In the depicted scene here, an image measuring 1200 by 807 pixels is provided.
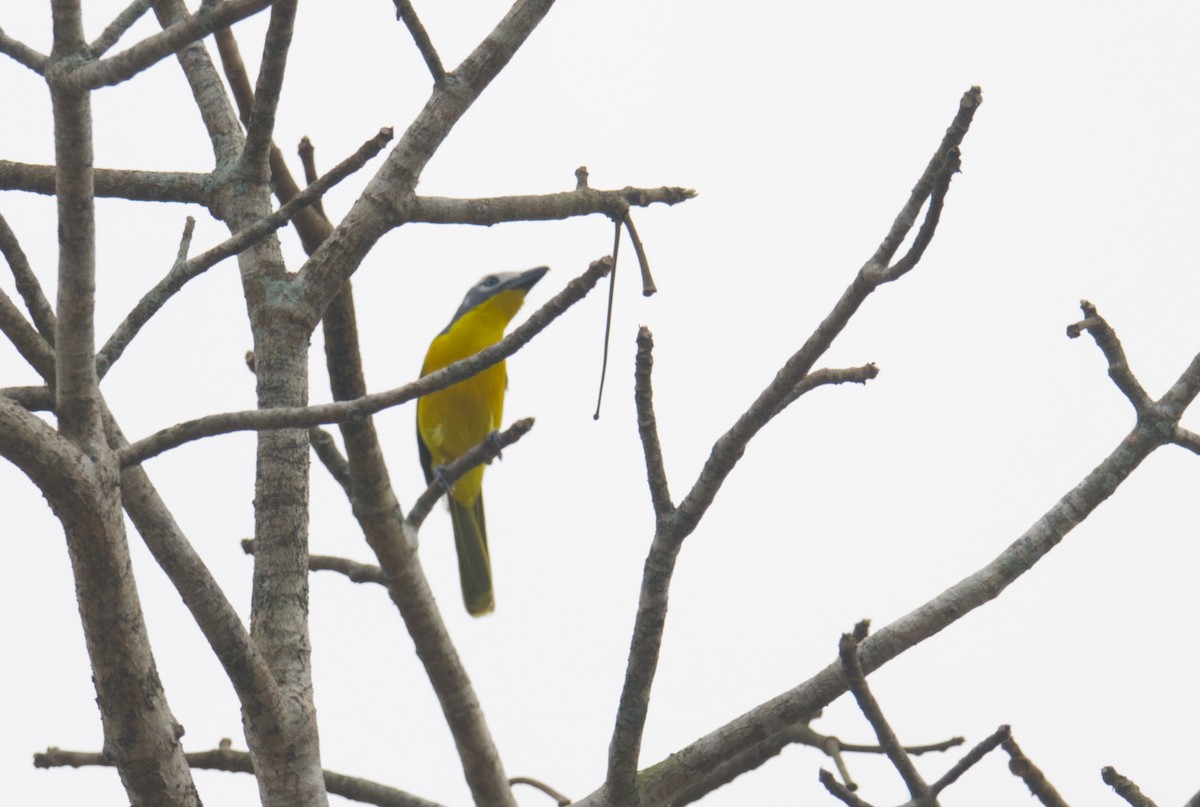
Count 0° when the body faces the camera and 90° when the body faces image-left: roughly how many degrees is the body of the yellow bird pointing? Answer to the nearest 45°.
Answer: approximately 315°
